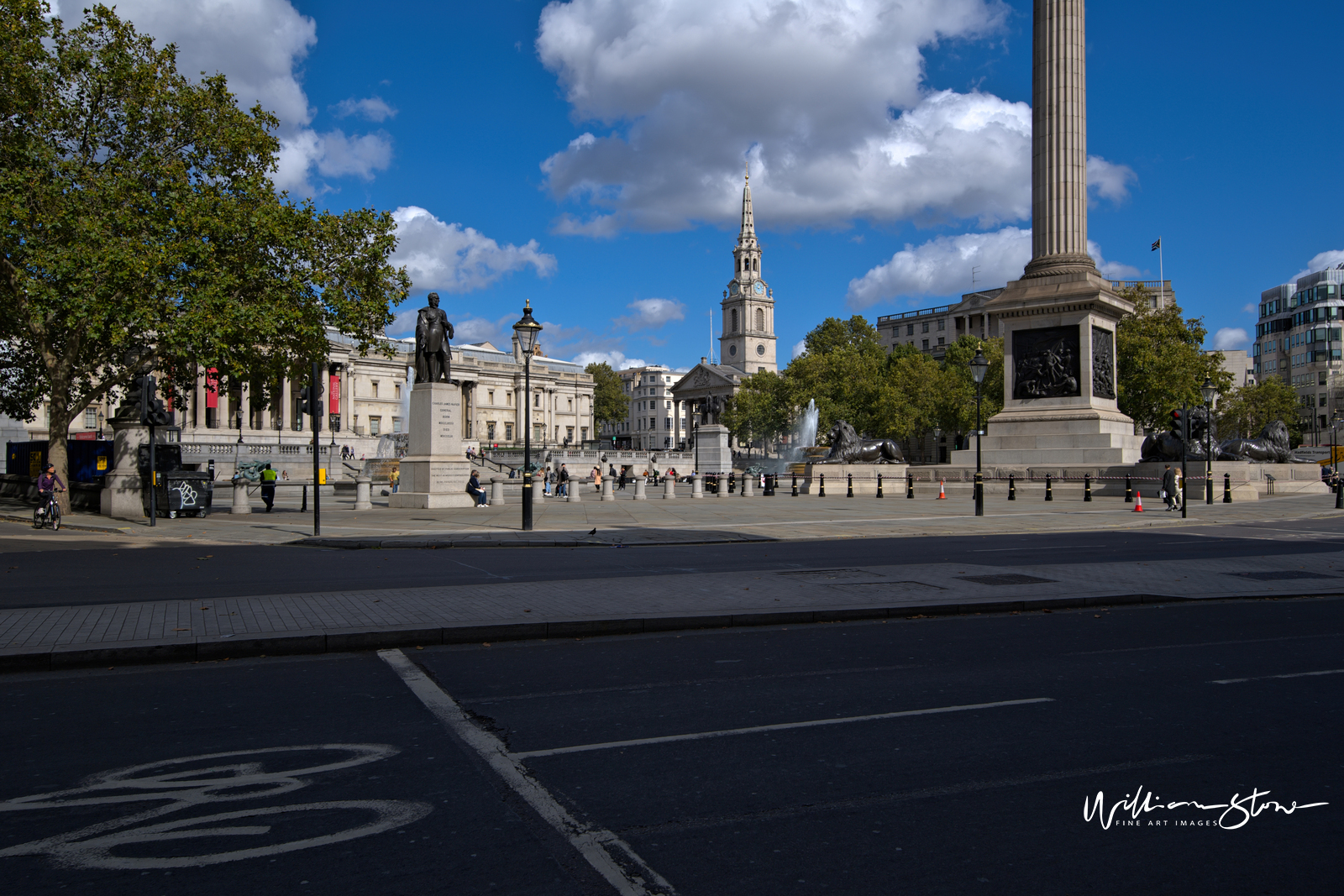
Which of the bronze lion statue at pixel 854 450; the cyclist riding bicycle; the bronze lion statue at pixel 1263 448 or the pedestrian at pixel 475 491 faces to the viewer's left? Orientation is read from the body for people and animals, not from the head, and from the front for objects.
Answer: the bronze lion statue at pixel 854 450

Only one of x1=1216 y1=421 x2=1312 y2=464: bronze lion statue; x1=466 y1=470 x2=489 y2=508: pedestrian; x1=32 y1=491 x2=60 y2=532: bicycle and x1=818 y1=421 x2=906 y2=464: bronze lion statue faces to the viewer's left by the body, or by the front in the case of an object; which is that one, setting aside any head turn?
x1=818 y1=421 x2=906 y2=464: bronze lion statue

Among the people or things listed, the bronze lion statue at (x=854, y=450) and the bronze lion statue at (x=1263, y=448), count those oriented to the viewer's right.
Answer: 1

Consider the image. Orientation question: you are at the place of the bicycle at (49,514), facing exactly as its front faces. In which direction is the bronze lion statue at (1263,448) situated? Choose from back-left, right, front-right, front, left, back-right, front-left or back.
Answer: front-left

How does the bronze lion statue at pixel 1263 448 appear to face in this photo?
to the viewer's right

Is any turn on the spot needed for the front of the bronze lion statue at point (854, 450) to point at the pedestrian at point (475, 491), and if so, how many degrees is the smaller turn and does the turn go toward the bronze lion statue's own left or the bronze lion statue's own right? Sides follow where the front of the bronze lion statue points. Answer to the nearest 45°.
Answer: approximately 45° to the bronze lion statue's own left

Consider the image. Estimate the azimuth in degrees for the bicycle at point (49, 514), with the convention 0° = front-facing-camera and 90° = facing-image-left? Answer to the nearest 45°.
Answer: approximately 315°

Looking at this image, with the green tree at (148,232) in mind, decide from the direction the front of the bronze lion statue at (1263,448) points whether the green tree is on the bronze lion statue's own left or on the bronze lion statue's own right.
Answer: on the bronze lion statue's own right

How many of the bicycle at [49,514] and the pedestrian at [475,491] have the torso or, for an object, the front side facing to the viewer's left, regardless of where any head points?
0

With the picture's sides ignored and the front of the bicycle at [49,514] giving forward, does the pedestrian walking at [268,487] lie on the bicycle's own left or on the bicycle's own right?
on the bicycle's own left

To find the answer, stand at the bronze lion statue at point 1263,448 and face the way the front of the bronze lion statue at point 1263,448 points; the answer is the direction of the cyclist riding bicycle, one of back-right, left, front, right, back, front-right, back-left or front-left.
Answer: back-right
